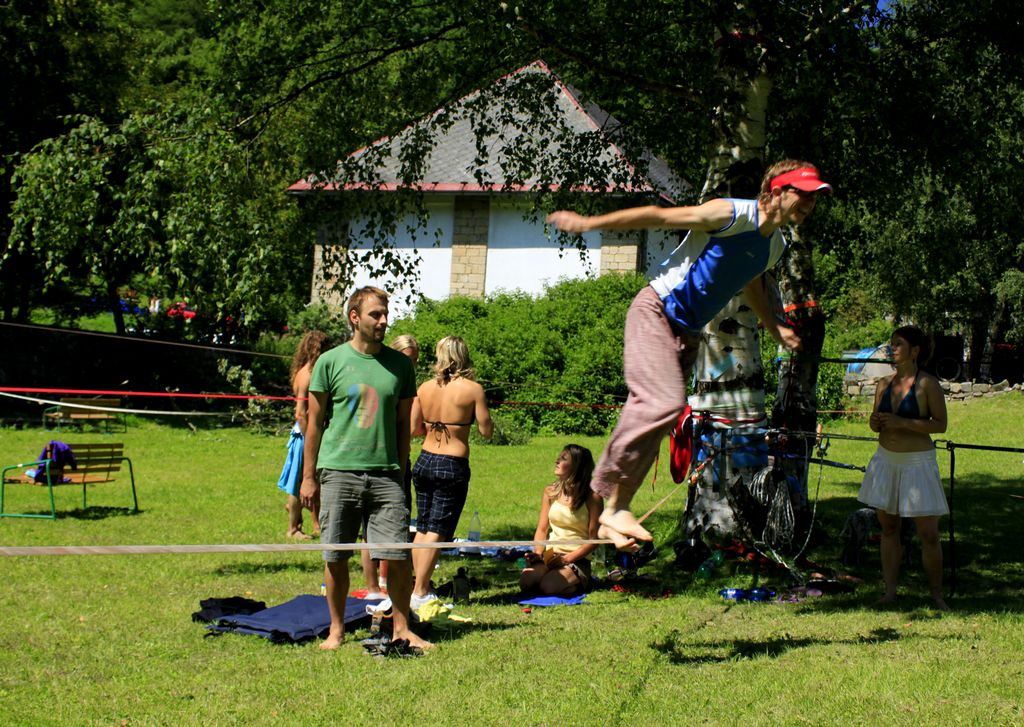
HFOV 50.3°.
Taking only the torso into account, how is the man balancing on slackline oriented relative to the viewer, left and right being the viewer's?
facing the viewer and to the right of the viewer

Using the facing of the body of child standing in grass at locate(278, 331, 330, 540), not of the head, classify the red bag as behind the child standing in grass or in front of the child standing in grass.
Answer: in front

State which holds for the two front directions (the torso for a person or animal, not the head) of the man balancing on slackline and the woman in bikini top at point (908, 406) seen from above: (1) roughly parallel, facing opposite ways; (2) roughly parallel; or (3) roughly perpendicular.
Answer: roughly perpendicular

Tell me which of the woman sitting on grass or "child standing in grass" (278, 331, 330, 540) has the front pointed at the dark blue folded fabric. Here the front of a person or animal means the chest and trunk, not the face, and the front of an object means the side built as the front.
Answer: the woman sitting on grass

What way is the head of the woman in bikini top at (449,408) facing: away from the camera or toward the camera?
away from the camera

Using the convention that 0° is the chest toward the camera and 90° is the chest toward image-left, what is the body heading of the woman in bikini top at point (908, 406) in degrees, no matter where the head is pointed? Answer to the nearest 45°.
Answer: approximately 45°

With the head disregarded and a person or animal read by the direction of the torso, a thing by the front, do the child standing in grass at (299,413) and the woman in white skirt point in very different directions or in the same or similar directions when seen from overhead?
very different directions

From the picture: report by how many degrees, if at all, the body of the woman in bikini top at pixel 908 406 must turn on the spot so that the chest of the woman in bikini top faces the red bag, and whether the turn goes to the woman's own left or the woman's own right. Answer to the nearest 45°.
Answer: approximately 45° to the woman's own right

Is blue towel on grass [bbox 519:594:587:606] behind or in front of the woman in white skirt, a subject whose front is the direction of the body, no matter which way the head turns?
in front
